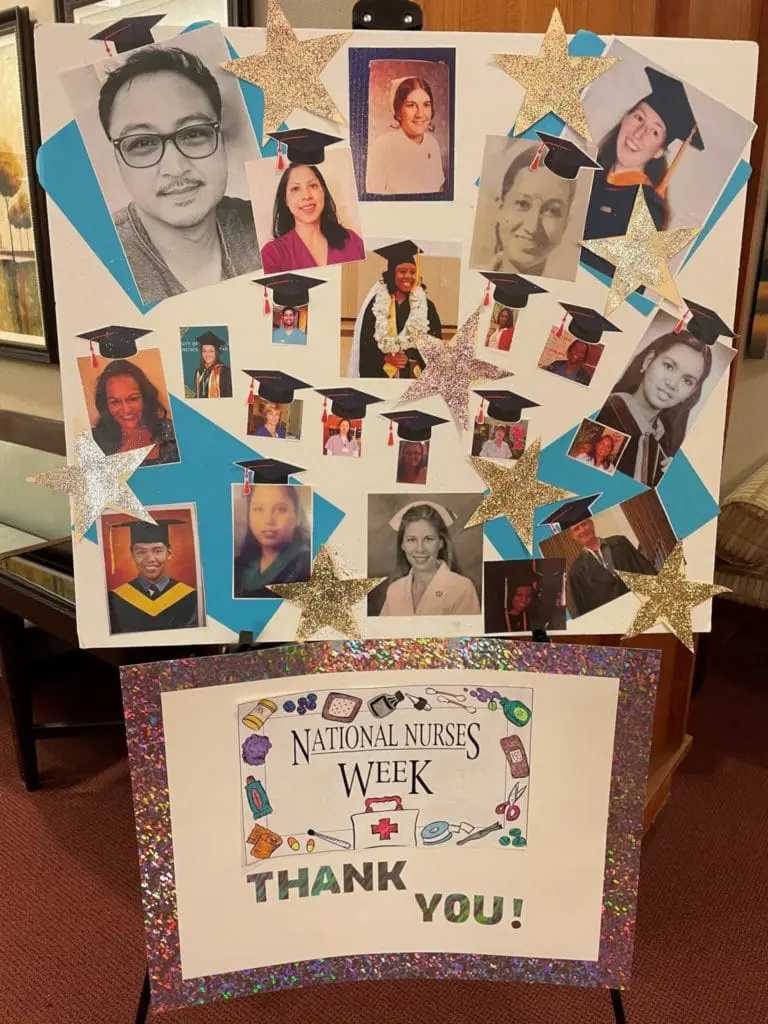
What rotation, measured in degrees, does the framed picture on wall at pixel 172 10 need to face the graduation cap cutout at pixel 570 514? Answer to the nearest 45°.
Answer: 0° — it already faces it

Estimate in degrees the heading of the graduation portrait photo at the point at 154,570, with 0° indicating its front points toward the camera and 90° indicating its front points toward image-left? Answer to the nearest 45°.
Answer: approximately 0°

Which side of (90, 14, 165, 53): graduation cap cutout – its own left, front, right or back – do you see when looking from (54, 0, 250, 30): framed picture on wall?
back

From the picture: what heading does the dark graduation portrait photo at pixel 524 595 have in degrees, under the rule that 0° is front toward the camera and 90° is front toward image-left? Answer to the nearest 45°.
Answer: approximately 0°
